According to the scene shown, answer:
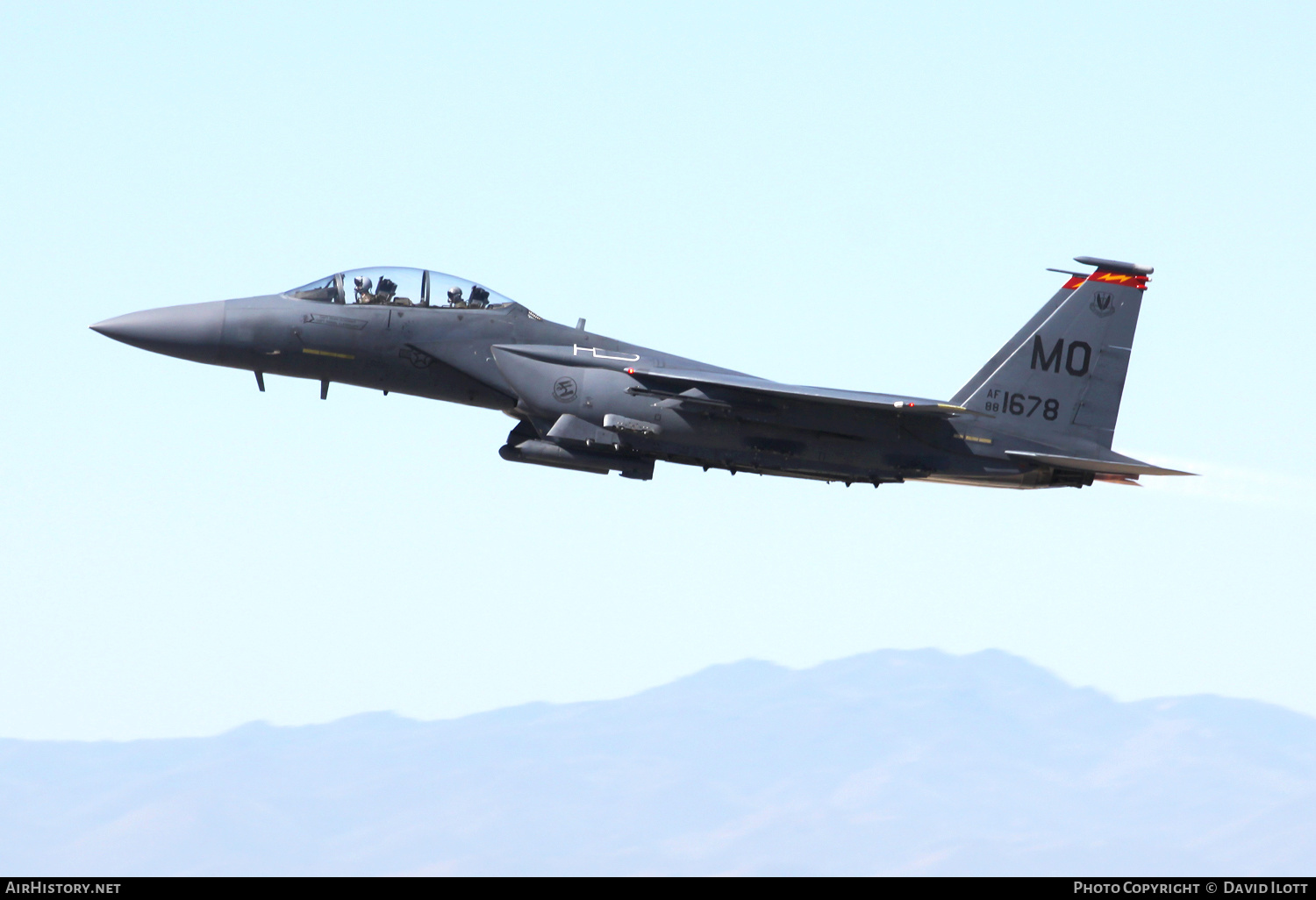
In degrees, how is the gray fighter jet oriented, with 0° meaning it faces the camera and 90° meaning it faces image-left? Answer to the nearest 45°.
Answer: approximately 90°
